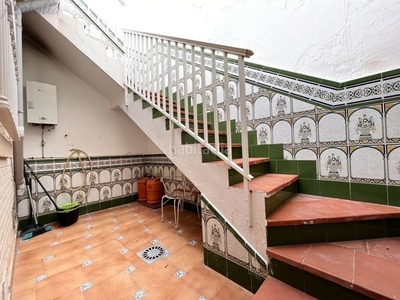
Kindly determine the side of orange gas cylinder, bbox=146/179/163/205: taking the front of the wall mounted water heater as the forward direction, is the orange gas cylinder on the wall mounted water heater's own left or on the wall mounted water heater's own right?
on the wall mounted water heater's own left

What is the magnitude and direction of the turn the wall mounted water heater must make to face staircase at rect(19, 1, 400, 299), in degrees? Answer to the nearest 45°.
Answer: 0° — it already faces it

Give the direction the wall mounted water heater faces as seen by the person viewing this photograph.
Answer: facing the viewer

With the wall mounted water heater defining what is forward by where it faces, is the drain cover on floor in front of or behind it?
in front

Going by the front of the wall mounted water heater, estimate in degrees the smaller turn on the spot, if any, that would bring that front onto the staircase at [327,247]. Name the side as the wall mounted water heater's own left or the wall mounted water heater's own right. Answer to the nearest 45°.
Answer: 0° — it already faces it

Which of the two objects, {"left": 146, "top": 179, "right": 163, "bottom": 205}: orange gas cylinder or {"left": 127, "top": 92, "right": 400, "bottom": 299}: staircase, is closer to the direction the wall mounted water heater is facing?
the staircase
